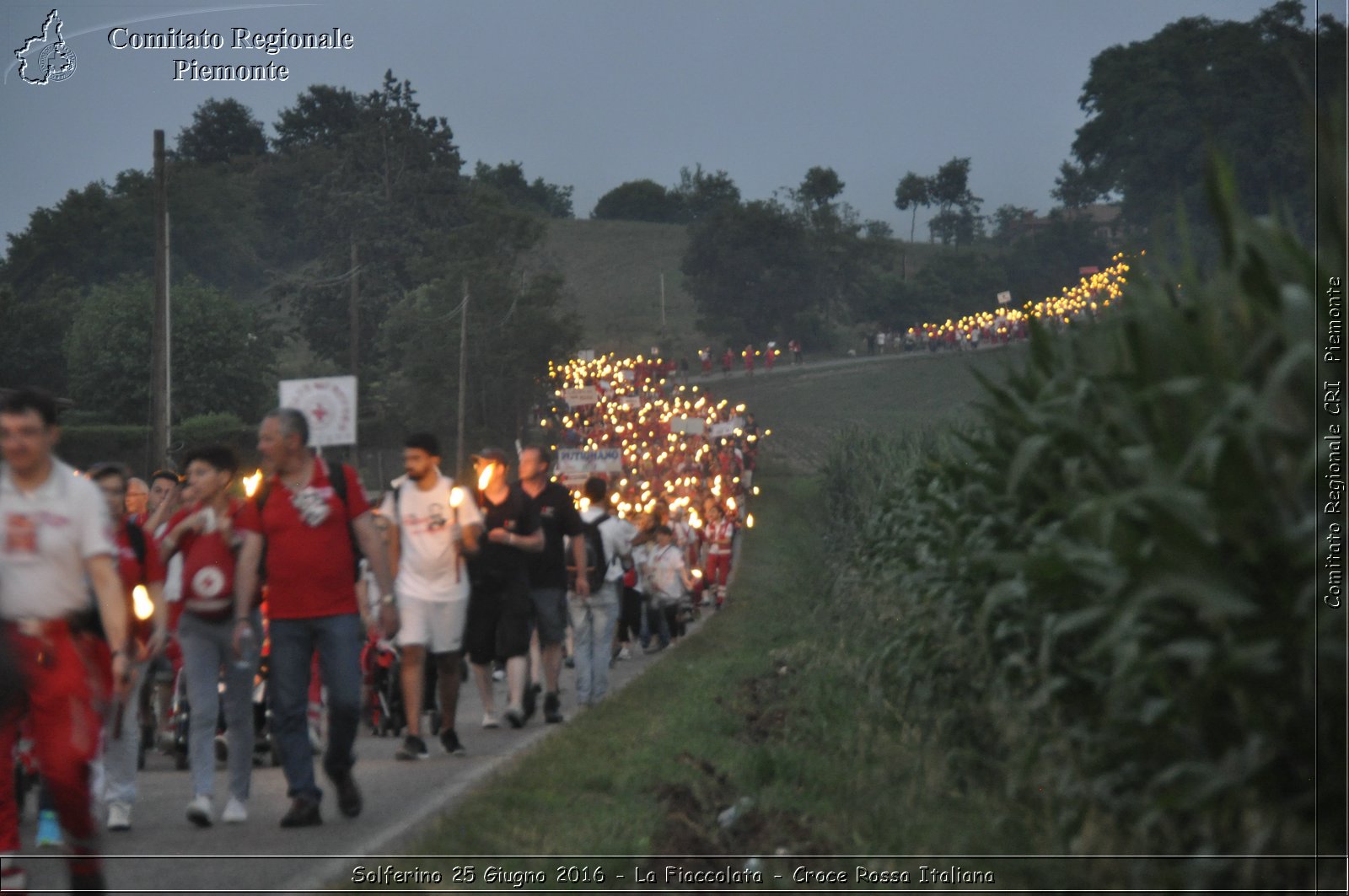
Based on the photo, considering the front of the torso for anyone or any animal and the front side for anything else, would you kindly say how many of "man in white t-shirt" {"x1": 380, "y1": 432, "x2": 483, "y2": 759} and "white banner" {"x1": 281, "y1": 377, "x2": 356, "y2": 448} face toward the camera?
2

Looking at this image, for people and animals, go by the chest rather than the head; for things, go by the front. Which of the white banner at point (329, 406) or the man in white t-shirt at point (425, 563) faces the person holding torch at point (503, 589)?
the white banner

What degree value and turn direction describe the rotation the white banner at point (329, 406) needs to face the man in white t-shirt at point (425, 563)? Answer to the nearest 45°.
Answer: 0° — it already faces them

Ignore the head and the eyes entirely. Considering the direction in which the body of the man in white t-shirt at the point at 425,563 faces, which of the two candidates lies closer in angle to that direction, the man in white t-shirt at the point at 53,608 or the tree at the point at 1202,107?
the man in white t-shirt

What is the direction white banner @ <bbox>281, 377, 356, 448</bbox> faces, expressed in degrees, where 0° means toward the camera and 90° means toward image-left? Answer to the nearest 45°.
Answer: approximately 0°

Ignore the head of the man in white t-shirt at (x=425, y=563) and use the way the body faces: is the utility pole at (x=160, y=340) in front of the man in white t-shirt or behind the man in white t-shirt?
behind

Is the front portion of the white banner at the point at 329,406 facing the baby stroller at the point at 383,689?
yes

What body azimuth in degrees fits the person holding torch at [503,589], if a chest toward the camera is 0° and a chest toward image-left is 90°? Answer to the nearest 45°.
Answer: approximately 45°
